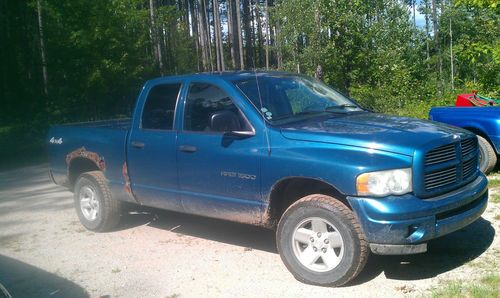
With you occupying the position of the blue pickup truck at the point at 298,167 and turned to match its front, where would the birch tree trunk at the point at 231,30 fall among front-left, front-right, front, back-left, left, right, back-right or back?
back-left

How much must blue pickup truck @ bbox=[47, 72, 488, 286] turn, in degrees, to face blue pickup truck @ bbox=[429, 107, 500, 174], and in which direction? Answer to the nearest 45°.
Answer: approximately 90° to its left

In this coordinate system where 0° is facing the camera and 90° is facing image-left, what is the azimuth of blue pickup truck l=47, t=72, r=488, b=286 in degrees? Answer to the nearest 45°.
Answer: approximately 315°

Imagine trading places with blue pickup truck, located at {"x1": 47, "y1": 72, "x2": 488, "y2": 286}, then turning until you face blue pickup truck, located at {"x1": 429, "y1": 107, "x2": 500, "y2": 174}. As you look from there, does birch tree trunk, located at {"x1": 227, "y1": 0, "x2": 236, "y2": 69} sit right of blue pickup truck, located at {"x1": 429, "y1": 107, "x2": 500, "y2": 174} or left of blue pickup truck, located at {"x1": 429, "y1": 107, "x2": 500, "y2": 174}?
left
